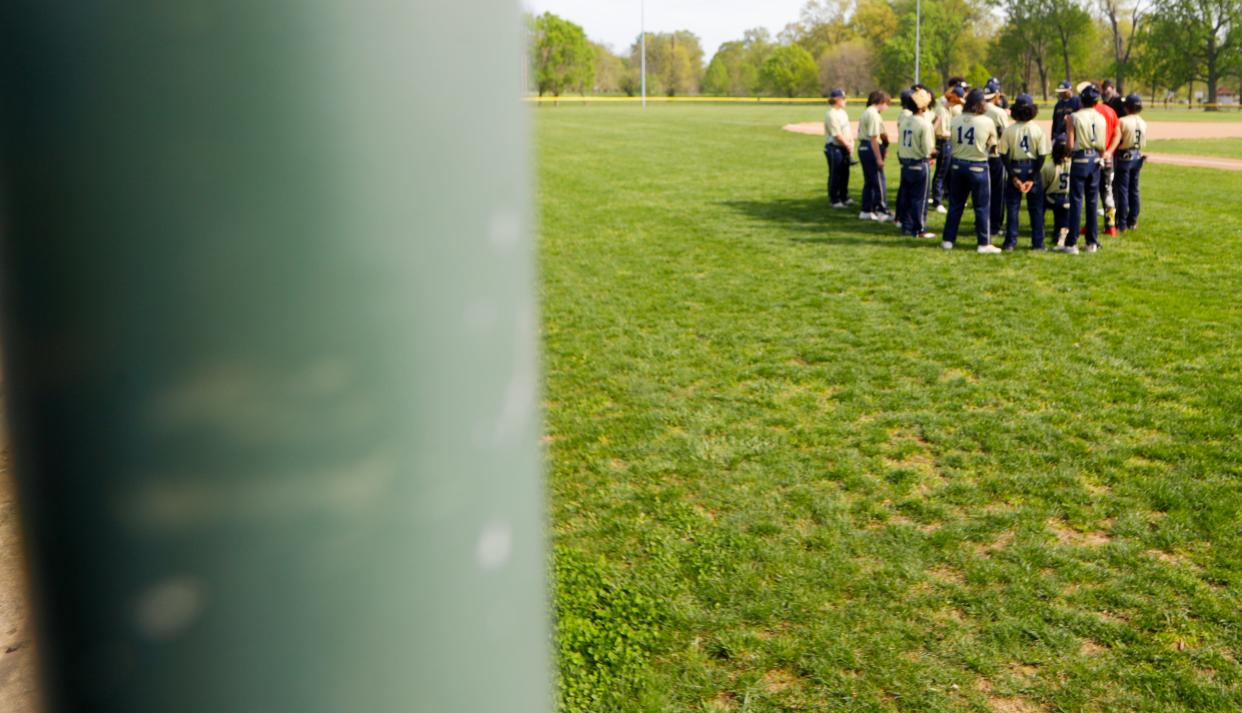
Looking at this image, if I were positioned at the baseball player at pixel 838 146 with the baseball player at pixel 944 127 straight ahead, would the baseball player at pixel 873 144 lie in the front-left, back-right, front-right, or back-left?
front-right

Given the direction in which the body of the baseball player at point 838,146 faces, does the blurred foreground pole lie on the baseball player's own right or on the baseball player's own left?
on the baseball player's own right

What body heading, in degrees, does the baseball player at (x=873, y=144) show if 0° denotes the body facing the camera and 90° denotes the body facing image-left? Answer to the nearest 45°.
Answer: approximately 270°

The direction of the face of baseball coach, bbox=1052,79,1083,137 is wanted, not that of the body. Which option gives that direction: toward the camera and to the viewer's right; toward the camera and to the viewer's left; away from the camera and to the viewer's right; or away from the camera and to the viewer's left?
toward the camera and to the viewer's left

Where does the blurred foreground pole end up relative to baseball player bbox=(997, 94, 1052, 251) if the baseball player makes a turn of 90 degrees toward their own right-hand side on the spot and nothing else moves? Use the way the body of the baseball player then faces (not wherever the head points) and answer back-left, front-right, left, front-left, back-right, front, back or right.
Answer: right

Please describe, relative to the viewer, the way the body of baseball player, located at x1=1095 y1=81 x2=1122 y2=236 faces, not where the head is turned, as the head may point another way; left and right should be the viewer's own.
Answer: facing to the left of the viewer

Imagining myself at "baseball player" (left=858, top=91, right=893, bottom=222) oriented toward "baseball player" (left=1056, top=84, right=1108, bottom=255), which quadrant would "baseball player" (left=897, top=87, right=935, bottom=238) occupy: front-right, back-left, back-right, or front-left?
front-right

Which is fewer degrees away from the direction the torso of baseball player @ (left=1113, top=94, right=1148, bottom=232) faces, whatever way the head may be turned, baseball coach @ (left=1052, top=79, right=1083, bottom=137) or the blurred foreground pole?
the baseball coach

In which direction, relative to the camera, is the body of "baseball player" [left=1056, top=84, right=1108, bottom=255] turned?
away from the camera

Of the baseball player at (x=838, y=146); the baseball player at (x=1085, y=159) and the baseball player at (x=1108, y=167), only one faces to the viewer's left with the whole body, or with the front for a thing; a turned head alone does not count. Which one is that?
the baseball player at (x=1108, y=167)

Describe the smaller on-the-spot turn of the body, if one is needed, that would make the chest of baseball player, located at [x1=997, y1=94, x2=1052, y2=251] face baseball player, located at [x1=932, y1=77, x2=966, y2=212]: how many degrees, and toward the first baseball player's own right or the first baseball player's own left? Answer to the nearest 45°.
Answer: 0° — they already face them

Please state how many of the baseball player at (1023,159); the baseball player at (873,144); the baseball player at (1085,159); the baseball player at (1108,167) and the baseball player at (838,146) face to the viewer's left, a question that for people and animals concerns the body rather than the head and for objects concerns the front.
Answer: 1

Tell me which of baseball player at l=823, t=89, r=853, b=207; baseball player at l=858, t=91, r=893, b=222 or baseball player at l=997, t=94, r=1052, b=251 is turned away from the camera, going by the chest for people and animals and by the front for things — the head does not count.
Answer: baseball player at l=997, t=94, r=1052, b=251

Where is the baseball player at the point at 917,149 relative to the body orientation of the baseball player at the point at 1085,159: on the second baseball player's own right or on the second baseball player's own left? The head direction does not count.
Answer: on the second baseball player's own left

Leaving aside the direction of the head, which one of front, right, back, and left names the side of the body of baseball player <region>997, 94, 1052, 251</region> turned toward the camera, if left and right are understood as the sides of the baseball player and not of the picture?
back

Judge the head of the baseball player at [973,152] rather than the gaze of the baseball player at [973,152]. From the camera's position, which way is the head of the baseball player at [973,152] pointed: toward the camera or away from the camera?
away from the camera
